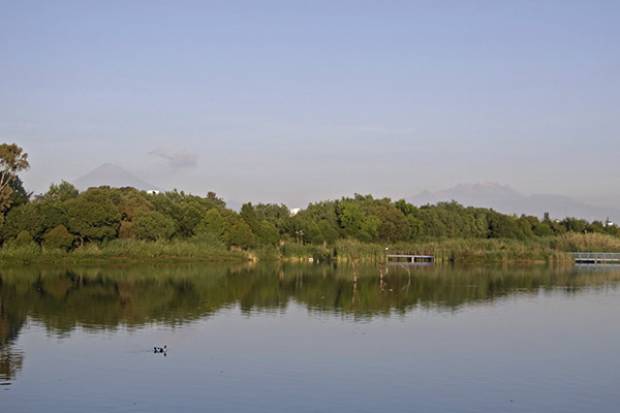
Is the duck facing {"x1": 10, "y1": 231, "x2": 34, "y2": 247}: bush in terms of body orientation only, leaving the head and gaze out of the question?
no
